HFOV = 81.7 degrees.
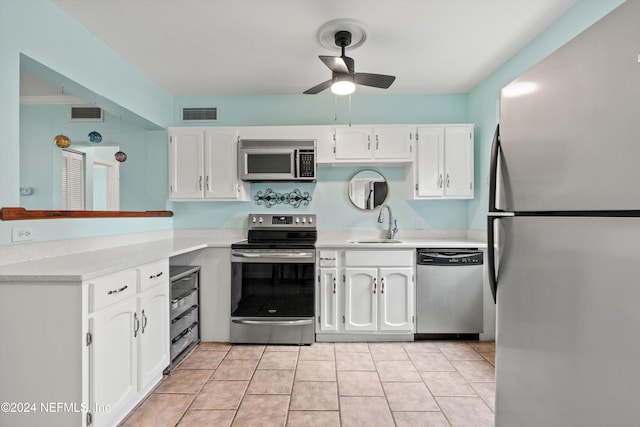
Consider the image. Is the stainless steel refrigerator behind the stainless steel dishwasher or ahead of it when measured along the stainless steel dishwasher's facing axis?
ahead

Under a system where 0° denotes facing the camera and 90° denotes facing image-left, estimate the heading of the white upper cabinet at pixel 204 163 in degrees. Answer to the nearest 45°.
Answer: approximately 0°

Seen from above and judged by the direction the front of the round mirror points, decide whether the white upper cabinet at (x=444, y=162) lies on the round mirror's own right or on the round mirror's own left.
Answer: on the round mirror's own left
